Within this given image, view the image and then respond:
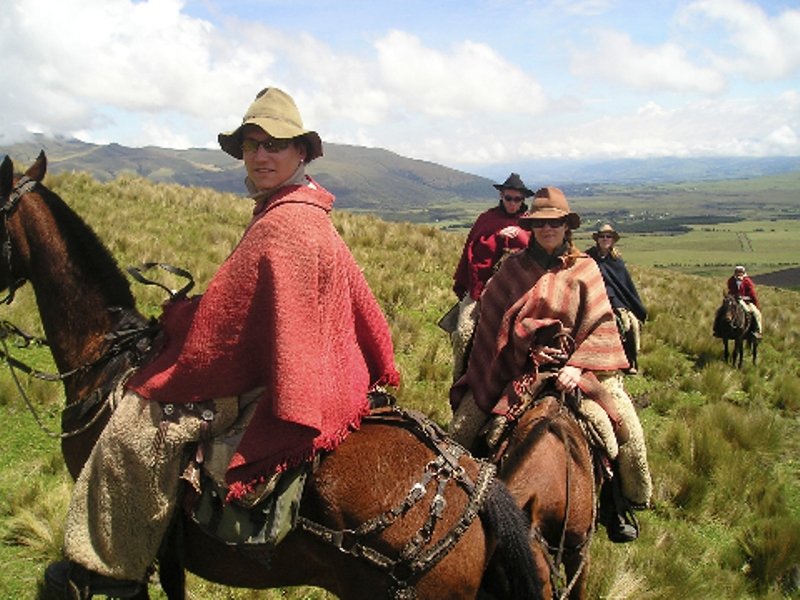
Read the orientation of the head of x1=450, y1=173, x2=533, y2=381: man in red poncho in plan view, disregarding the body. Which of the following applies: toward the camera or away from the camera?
toward the camera

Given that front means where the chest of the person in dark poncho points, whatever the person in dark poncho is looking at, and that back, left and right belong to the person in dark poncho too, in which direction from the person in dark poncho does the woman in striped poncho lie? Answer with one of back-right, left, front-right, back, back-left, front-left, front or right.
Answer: front

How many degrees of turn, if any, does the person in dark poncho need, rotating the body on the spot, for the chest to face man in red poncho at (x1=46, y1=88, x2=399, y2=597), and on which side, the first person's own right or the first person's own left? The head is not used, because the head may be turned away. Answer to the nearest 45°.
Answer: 0° — they already face them

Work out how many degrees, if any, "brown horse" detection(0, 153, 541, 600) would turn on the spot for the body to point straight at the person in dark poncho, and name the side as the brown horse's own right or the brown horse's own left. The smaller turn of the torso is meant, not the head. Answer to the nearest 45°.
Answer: approximately 135° to the brown horse's own right

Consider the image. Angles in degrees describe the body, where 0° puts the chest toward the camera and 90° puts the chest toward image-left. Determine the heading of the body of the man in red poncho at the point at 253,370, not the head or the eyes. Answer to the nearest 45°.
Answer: approximately 90°

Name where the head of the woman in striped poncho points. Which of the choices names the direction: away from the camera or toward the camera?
toward the camera

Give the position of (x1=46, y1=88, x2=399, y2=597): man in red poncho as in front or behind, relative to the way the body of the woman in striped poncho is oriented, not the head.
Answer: in front

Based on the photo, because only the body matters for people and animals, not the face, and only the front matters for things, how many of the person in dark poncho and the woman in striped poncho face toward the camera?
2

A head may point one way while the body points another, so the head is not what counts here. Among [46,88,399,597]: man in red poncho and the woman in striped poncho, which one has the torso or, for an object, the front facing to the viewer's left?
the man in red poncho

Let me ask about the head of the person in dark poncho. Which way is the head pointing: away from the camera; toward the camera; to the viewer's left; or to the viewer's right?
toward the camera

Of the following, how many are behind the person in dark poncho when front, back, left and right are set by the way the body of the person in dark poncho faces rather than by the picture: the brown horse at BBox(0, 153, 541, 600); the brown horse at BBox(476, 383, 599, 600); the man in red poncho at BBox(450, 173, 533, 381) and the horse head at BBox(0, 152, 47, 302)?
0

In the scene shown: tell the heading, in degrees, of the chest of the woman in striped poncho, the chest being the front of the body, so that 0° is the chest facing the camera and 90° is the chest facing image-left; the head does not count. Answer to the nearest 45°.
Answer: approximately 0°

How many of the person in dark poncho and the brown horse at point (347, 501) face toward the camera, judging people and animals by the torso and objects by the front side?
1

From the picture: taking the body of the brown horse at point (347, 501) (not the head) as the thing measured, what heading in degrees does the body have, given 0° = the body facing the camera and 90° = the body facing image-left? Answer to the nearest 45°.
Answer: approximately 90°

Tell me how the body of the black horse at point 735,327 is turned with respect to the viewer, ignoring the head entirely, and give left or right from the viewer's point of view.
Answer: facing the viewer and to the left of the viewer

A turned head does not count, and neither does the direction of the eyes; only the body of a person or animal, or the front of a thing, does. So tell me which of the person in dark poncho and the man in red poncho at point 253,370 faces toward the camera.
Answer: the person in dark poncho
